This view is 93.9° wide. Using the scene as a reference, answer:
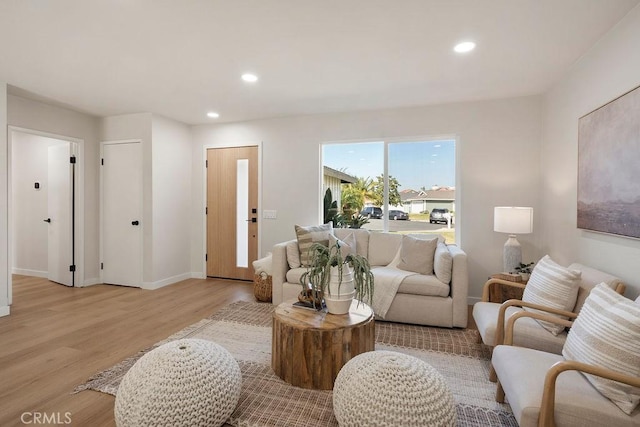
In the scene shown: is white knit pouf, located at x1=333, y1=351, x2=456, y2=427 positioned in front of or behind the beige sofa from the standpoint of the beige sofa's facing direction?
in front

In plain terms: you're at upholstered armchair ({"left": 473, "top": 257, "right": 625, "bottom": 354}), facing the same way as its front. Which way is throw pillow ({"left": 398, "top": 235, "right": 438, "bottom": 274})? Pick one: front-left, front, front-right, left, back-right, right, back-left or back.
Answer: front-right

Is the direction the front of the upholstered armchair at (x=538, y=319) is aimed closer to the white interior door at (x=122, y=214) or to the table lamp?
the white interior door

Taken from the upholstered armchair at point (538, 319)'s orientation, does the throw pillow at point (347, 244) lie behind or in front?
in front

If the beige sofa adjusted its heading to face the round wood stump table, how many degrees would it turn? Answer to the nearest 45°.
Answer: approximately 45° to its right

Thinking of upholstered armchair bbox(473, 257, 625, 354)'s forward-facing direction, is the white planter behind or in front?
in front

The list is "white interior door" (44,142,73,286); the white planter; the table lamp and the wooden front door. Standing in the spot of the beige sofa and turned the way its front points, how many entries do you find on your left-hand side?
1

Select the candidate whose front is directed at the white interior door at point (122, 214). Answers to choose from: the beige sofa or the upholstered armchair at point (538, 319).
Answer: the upholstered armchair

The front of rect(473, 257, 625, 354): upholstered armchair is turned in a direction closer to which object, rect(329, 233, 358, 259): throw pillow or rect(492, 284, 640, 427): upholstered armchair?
the throw pillow

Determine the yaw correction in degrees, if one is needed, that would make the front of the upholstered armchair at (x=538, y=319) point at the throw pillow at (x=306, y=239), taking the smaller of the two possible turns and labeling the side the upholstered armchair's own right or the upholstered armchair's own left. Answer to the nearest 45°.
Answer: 0° — it already faces it

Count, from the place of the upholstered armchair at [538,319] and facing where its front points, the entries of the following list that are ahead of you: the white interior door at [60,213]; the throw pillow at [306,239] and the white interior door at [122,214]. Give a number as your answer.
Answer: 3

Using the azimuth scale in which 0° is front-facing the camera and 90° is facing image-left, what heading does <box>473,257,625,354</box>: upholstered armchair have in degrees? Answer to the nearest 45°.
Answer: approximately 90°
